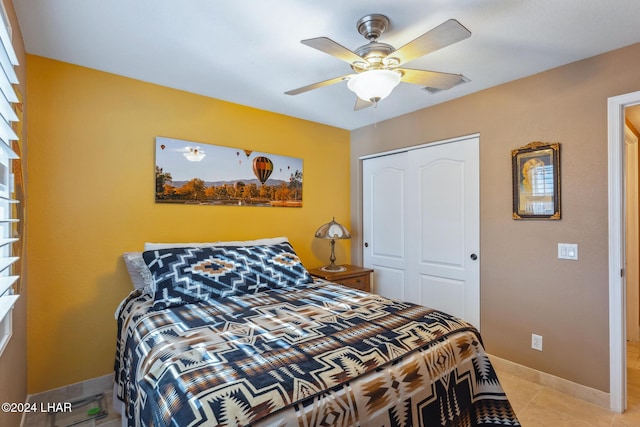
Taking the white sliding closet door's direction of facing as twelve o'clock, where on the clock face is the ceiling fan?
The ceiling fan is roughly at 11 o'clock from the white sliding closet door.

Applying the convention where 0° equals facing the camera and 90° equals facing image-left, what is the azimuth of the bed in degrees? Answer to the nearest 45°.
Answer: approximately 315°

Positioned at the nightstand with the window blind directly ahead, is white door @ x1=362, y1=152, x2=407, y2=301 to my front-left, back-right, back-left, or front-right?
back-left

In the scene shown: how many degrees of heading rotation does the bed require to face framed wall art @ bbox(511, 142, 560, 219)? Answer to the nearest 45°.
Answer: approximately 90° to its left

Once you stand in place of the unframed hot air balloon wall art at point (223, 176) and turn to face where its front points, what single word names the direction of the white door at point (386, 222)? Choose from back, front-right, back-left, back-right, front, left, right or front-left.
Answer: front-left

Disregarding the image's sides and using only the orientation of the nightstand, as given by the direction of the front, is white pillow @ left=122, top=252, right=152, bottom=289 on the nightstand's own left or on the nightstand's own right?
on the nightstand's own right

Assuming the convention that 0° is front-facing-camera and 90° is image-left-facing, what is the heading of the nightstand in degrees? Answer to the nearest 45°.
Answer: approximately 315°

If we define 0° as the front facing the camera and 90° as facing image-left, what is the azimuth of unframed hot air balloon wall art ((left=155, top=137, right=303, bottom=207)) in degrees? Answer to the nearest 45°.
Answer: approximately 315°
